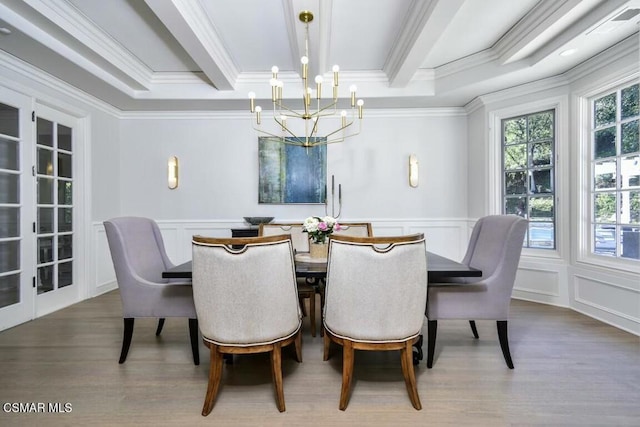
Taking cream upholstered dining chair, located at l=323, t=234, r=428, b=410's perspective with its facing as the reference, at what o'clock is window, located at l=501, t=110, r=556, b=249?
The window is roughly at 1 o'clock from the cream upholstered dining chair.

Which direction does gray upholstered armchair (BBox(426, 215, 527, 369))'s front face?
to the viewer's left

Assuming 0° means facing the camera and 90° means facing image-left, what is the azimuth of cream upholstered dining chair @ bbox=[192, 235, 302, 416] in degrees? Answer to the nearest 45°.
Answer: approximately 180°

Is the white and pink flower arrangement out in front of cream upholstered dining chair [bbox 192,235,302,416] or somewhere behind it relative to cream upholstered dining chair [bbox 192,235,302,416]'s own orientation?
in front

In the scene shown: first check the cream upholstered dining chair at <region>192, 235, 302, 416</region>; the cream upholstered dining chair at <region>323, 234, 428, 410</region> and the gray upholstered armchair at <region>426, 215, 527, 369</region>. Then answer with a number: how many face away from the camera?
2

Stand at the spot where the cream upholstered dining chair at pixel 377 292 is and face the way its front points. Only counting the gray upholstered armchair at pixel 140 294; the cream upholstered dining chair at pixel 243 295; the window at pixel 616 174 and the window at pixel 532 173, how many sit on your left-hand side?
2

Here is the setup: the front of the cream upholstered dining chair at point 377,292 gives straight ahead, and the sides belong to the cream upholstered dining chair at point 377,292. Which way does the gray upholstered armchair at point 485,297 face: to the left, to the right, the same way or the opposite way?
to the left

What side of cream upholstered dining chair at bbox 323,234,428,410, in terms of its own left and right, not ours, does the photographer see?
back

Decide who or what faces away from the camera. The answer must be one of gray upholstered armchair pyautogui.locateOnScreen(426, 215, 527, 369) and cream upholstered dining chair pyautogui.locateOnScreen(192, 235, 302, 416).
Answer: the cream upholstered dining chair

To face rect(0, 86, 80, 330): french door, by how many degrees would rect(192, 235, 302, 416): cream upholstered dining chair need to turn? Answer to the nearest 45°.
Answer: approximately 45° to its left
